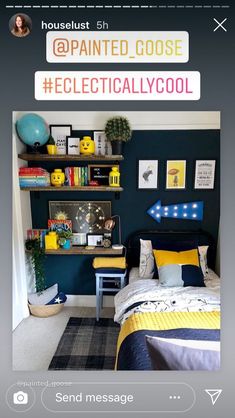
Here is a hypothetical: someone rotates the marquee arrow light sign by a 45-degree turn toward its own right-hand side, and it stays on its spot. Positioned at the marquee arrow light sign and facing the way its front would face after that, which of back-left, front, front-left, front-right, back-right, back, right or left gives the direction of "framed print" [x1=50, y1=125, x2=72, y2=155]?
front-right

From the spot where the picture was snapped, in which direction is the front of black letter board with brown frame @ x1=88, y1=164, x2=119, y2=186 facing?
facing the viewer

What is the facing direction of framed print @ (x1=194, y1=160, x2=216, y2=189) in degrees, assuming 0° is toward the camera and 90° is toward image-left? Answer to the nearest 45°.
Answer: approximately 0°

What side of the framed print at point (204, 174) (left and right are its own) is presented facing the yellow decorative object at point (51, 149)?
right

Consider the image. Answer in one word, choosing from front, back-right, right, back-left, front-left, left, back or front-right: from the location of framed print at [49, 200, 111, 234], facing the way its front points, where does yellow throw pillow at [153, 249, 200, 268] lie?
front-left

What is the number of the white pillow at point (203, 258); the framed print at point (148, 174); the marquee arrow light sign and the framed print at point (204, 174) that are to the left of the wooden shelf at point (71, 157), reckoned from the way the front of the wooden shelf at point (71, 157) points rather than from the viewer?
4

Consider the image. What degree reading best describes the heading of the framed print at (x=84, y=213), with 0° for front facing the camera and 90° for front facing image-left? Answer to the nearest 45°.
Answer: approximately 0°

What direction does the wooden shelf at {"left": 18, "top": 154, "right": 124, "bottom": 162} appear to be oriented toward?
toward the camera

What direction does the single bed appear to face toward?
toward the camera
